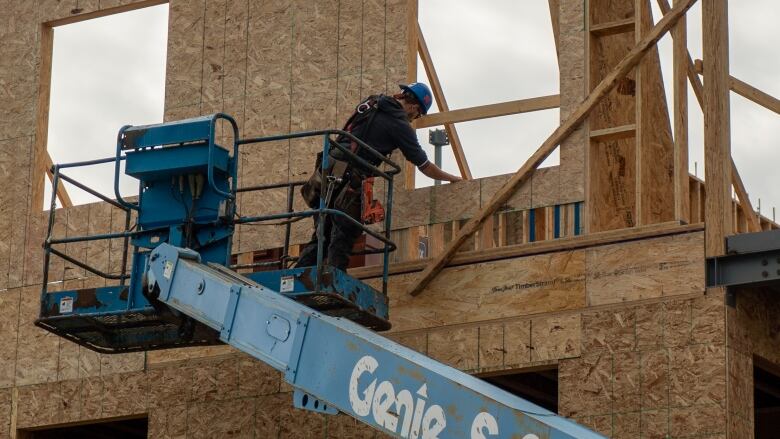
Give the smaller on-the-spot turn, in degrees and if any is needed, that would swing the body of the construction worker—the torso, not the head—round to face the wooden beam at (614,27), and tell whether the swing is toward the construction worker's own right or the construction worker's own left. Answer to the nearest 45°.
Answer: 0° — they already face it

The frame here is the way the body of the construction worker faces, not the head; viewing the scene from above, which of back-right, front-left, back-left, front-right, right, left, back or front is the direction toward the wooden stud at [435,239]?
front-left

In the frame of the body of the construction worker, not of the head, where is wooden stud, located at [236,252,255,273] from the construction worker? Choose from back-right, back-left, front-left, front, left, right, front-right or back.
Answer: back-left

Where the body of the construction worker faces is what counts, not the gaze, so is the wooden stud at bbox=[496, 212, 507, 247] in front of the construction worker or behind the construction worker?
in front

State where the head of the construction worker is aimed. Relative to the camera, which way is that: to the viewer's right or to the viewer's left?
to the viewer's right

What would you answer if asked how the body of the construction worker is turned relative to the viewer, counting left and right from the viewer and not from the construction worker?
facing to the right of the viewer
